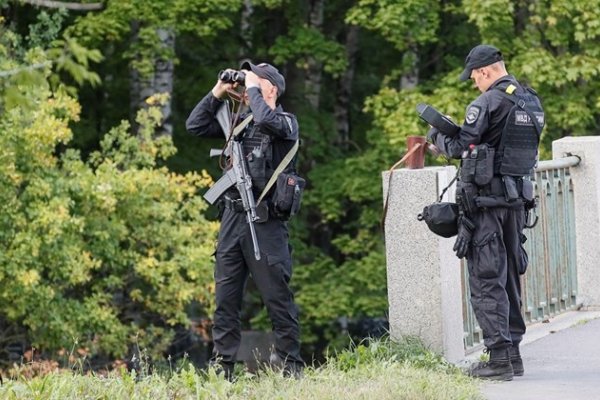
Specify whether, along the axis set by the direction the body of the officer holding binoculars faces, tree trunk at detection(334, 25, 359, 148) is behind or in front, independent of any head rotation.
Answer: behind

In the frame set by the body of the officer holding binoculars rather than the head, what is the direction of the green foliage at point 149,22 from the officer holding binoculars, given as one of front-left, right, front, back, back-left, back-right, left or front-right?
back-right

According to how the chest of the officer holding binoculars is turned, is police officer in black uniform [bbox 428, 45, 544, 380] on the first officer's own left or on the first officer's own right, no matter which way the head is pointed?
on the first officer's own left

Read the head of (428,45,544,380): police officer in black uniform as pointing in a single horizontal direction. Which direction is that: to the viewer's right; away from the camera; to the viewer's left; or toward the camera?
to the viewer's left

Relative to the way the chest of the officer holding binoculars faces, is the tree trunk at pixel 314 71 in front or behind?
behind

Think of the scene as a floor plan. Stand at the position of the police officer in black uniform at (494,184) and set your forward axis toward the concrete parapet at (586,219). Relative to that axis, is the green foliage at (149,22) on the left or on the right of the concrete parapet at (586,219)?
left

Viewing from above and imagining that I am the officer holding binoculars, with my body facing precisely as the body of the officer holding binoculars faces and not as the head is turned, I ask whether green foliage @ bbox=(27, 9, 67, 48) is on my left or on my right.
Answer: on my right

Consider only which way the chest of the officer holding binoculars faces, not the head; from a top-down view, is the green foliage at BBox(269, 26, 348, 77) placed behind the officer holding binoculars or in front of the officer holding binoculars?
behind

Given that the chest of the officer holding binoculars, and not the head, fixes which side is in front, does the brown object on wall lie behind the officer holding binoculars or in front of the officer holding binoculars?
behind
